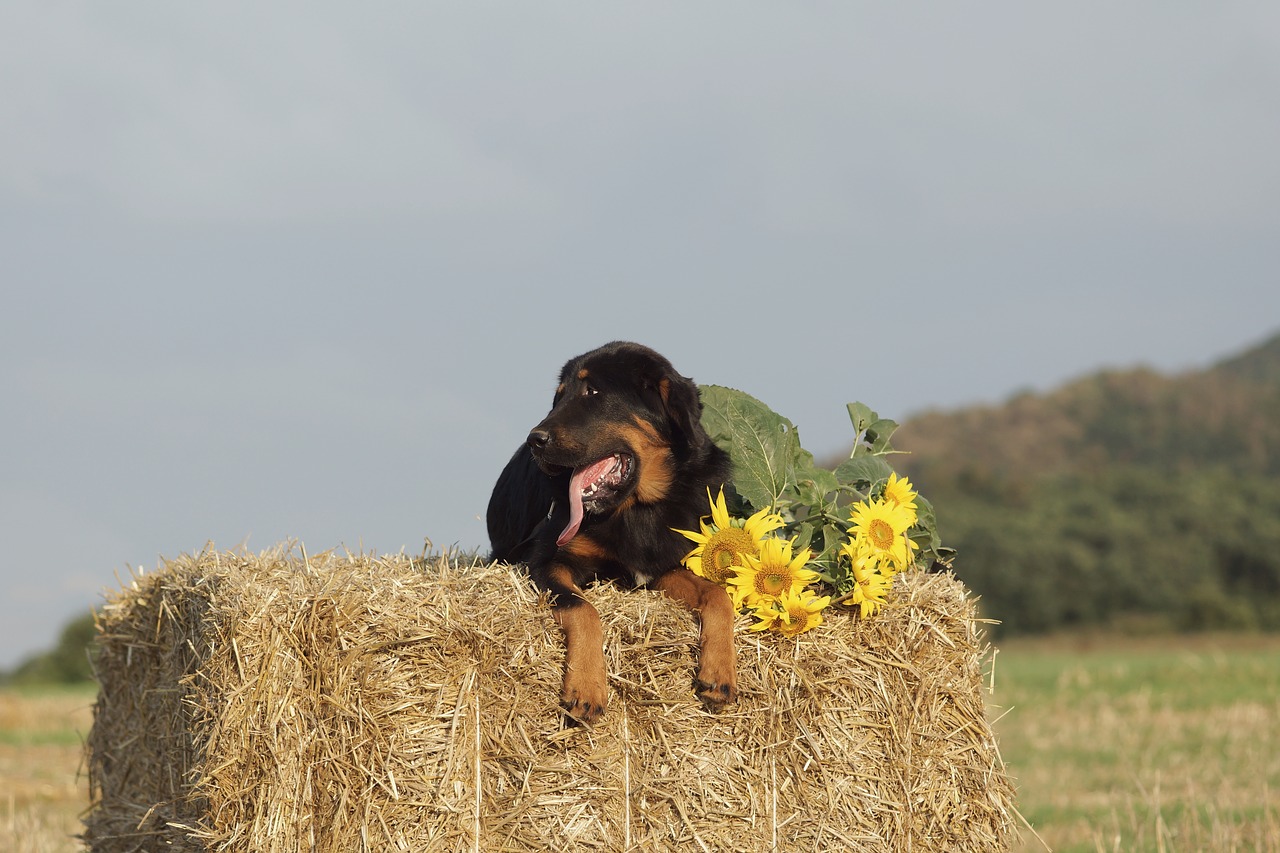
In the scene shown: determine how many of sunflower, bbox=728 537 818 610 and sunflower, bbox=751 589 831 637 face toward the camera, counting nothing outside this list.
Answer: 2

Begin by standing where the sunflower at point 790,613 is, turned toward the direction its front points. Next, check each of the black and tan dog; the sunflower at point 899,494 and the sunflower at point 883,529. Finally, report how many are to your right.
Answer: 1

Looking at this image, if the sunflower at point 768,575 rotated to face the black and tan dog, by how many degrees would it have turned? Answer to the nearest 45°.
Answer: approximately 90° to its right

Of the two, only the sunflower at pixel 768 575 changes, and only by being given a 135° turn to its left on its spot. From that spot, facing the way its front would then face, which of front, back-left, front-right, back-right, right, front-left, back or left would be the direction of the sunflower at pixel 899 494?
front

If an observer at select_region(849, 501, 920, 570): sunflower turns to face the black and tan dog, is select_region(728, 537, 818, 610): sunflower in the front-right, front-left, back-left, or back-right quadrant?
front-left

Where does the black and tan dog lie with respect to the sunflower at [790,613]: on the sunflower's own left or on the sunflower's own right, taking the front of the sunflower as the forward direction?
on the sunflower's own right

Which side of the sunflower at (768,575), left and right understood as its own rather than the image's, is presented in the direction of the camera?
front

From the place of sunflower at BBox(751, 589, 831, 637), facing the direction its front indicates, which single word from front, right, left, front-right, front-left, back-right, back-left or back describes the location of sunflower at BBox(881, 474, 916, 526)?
back-left

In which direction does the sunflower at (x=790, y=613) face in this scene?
toward the camera
